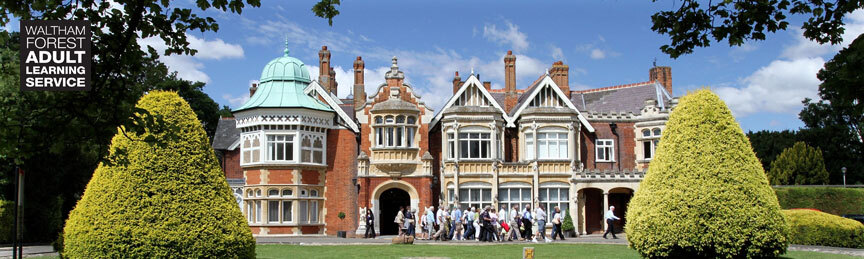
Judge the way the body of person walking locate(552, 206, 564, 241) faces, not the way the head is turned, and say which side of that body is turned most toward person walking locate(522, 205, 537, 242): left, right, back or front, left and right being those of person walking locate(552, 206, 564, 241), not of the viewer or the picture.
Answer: back

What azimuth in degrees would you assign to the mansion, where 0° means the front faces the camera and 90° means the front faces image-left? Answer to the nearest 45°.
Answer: approximately 0°

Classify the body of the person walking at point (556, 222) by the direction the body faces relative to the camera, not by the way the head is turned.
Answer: to the viewer's right

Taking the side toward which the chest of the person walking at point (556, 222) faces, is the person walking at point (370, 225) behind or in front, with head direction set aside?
behind

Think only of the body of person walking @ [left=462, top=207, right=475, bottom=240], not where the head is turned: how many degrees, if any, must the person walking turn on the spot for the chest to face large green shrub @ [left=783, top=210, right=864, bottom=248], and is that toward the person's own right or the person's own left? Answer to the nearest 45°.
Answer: approximately 135° to the person's own left

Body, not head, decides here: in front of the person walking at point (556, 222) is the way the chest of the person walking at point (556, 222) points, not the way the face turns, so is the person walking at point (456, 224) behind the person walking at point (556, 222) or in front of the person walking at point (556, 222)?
behind

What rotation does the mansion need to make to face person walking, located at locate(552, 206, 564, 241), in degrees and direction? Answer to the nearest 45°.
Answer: approximately 45° to its left

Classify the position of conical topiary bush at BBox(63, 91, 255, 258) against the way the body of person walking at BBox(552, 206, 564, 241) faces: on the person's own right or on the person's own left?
on the person's own right
